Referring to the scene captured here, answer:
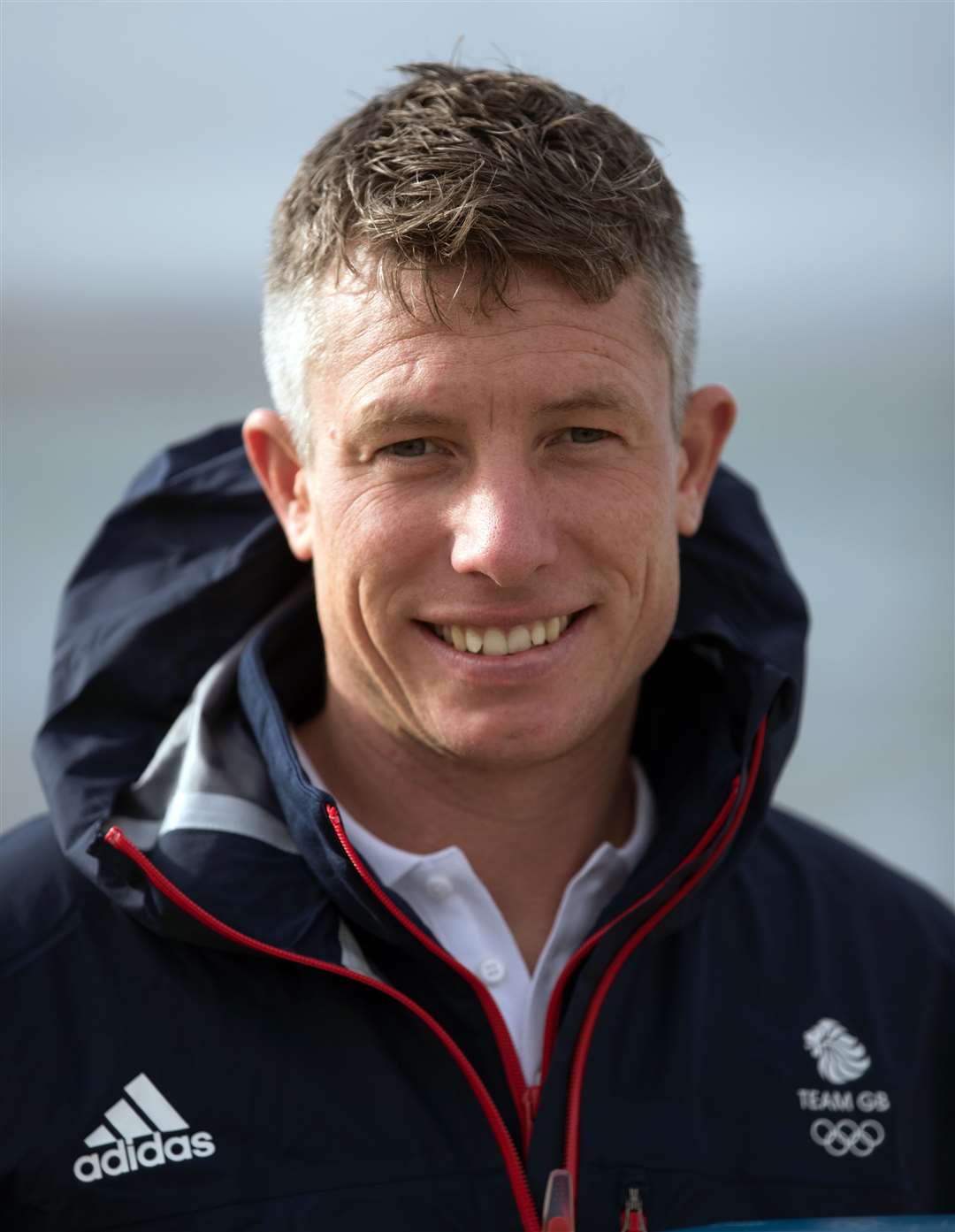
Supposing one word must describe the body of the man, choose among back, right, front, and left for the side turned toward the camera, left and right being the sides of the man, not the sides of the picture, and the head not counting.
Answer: front
